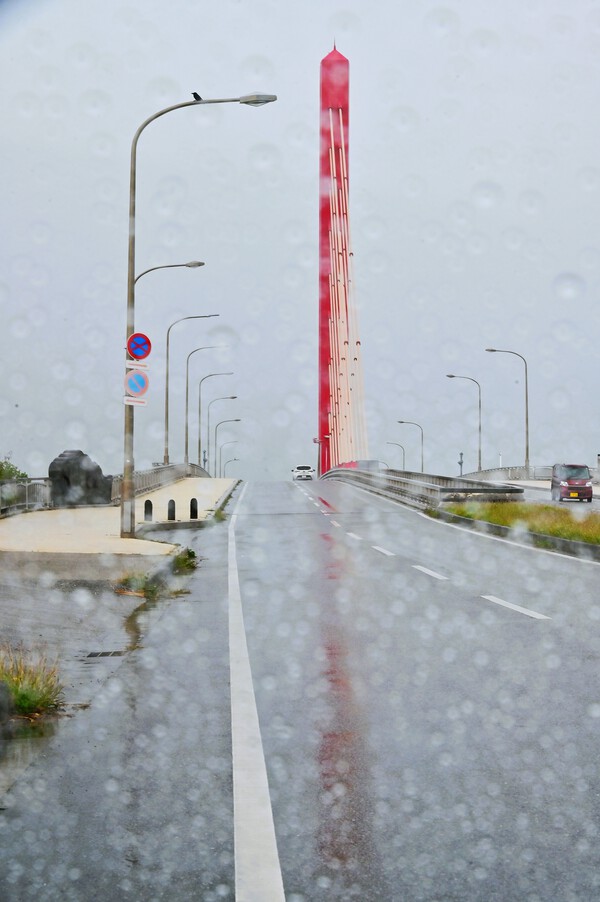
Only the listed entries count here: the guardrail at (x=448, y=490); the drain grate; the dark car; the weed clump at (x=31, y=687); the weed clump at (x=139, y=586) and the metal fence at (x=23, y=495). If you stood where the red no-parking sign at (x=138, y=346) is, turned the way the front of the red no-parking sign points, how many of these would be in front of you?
3

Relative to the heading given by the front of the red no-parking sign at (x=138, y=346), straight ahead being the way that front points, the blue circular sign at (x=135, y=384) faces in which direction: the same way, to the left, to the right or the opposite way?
the same way

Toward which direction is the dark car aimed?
toward the camera

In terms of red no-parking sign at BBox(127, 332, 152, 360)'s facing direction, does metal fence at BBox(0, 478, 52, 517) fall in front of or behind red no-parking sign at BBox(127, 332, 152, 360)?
behind

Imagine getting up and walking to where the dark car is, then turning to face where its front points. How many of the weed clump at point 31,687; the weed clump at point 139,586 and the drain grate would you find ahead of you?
3

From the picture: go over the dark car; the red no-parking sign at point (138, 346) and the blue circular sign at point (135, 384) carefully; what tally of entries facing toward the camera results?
3

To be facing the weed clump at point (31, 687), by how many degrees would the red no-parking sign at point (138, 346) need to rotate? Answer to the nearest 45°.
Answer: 0° — it already faces it

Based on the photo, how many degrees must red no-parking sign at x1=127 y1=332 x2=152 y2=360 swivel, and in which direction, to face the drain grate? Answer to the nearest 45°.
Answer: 0° — it already faces it

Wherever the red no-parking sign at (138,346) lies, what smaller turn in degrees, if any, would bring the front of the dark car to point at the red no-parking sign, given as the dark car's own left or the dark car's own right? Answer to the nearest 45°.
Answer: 0° — it already faces it

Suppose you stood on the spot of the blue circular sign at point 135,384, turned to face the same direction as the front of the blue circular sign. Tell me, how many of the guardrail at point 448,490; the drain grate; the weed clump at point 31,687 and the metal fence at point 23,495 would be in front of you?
2

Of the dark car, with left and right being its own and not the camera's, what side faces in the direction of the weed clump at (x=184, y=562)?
front

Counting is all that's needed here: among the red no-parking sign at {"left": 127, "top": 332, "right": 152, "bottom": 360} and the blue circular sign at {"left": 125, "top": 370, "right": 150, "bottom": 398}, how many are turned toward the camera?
2

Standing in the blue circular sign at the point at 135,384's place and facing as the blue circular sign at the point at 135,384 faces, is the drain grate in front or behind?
in front

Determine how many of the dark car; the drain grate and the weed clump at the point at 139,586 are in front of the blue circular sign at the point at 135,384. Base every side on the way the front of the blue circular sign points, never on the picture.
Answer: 2

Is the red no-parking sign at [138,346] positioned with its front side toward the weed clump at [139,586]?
yes

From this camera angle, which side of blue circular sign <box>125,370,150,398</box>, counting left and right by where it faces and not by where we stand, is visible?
front
